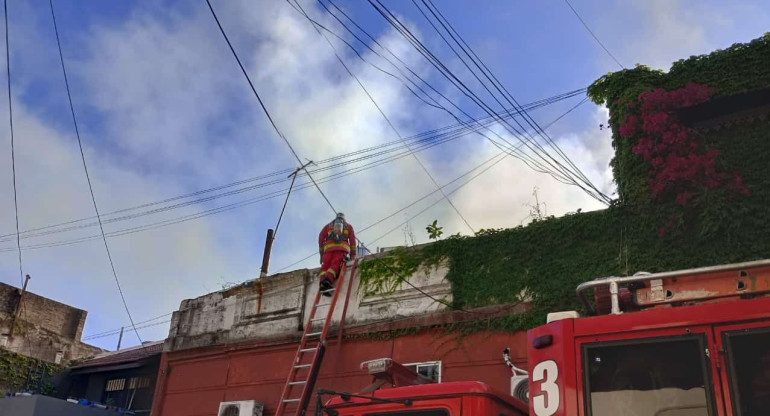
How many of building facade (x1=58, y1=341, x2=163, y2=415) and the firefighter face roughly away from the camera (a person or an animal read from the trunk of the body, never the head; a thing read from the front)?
1

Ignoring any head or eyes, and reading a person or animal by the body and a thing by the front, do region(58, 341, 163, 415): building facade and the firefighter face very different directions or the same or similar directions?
very different directions

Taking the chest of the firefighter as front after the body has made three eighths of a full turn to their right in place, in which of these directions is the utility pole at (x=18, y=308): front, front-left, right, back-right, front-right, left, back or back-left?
back

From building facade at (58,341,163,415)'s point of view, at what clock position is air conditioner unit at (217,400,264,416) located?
The air conditioner unit is roughly at 10 o'clock from the building facade.

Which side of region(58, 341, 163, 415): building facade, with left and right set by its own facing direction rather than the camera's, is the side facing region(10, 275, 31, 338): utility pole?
right

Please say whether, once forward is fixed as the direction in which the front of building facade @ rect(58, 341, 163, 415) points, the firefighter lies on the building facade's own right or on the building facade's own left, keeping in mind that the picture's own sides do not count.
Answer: on the building facade's own left

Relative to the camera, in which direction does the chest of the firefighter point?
away from the camera

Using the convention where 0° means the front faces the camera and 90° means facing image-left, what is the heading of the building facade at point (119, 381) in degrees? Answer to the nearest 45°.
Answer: approximately 45°

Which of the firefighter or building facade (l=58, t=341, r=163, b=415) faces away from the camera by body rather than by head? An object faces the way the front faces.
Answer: the firefighter

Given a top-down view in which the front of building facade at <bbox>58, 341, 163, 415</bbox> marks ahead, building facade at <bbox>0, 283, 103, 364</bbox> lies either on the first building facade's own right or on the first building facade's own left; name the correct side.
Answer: on the first building facade's own right

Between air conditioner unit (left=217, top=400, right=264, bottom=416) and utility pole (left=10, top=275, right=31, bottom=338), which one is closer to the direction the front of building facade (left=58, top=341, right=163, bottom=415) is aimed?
the air conditioner unit
